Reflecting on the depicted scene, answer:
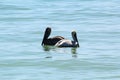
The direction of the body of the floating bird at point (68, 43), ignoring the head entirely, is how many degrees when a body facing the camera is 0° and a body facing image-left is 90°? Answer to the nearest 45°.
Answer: approximately 270°

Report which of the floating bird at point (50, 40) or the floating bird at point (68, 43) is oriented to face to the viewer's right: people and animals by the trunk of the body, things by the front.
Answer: the floating bird at point (68, 43)

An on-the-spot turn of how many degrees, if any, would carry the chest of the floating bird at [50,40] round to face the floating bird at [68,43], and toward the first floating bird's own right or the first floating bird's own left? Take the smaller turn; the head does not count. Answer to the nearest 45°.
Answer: approximately 135° to the first floating bird's own left

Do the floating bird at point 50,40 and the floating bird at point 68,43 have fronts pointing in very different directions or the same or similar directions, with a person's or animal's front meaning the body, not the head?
very different directions

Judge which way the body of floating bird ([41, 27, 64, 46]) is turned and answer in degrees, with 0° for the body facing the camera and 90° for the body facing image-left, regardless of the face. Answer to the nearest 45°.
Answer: approximately 90°

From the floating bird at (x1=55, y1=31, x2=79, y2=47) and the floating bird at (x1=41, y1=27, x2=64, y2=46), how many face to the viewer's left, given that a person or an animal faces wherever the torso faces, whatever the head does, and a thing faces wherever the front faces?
1
